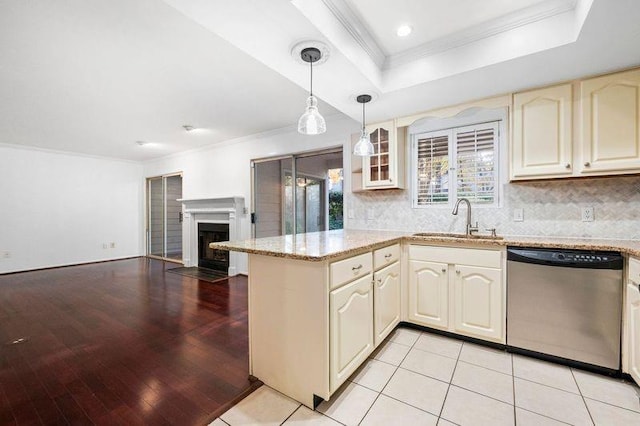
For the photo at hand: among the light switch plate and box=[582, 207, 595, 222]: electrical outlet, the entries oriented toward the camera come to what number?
2

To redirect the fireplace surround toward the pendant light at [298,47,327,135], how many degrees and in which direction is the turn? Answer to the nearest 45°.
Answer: approximately 45° to its left

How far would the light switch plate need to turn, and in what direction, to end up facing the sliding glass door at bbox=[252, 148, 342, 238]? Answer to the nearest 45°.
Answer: approximately 90° to its right

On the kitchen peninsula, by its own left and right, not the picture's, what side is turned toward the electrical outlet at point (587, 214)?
left

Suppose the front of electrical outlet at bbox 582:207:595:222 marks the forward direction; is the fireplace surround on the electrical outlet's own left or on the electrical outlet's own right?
on the electrical outlet's own right

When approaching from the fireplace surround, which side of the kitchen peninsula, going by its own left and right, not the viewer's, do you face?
back

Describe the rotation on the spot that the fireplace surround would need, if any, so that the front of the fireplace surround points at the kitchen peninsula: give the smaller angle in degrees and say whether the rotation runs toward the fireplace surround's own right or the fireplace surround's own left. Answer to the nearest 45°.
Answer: approximately 45° to the fireplace surround's own left

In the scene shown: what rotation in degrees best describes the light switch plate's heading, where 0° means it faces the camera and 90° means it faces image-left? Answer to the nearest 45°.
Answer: approximately 0°

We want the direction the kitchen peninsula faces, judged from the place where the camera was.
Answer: facing the viewer and to the right of the viewer

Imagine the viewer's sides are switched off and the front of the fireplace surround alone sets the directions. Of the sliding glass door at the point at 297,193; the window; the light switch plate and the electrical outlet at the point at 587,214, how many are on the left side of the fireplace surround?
4
